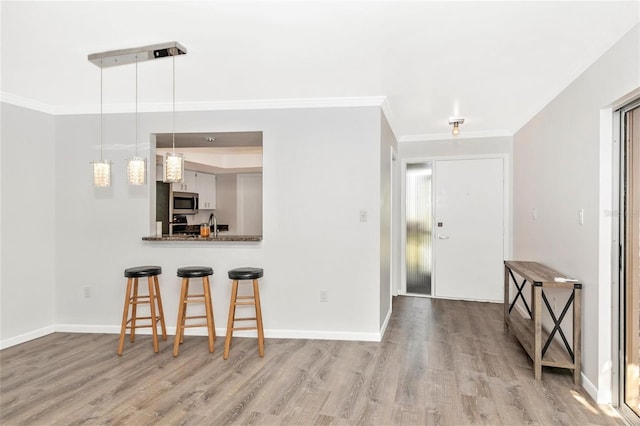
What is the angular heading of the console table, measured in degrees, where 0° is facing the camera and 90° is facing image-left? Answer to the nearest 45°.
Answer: approximately 90°

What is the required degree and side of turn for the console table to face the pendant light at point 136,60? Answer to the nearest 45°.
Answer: approximately 45° to its left

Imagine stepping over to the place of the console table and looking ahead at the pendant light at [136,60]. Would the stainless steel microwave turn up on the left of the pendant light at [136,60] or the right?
right

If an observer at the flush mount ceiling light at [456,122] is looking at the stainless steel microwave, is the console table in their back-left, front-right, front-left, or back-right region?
back-left

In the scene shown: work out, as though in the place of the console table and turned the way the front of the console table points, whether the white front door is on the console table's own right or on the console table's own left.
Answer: on the console table's own right
